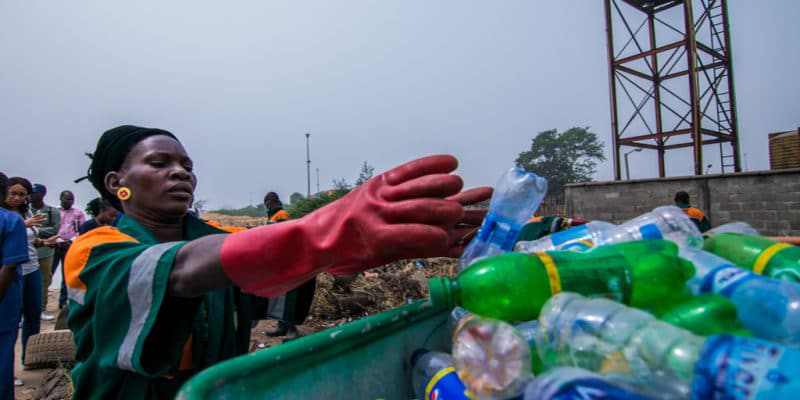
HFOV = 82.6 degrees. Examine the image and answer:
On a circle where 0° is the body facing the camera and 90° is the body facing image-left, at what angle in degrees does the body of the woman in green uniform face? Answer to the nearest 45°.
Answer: approximately 315°

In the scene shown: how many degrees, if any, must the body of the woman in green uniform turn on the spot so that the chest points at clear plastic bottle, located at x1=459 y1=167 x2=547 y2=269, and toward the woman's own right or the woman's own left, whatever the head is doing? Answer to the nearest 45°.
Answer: approximately 45° to the woman's own left

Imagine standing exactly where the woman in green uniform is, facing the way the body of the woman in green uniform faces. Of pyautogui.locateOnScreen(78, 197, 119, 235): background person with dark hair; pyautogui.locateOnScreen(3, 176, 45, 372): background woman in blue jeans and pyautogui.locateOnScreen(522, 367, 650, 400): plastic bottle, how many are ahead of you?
1

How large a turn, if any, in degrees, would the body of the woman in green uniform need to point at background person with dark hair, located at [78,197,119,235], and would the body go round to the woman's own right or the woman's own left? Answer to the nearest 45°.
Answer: approximately 135° to the woman's own left

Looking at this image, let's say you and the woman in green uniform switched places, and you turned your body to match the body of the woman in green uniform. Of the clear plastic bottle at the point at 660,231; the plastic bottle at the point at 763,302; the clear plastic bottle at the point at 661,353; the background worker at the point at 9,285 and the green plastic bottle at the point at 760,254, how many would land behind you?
1

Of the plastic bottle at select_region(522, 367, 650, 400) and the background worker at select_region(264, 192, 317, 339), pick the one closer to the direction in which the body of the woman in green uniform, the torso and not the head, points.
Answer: the plastic bottle

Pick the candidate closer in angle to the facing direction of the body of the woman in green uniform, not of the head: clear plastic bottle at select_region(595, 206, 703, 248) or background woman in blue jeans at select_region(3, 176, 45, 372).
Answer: the clear plastic bottle

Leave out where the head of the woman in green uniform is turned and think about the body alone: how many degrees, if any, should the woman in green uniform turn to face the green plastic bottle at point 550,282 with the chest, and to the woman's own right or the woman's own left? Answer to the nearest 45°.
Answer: approximately 45° to the woman's own left

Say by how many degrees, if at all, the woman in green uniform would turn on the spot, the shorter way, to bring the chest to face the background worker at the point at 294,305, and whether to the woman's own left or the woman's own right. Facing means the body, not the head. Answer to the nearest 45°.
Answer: approximately 135° to the woman's own left

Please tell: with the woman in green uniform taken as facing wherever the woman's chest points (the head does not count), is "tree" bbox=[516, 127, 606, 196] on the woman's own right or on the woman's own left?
on the woman's own left

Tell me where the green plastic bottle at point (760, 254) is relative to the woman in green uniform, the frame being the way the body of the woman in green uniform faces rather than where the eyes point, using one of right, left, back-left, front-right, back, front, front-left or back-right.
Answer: front-left

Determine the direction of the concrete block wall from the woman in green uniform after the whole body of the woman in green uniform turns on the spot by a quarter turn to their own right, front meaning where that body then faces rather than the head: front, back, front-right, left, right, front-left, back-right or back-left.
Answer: back

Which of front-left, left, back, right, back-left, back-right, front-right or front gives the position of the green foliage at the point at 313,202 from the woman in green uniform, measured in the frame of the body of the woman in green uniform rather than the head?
back-left
